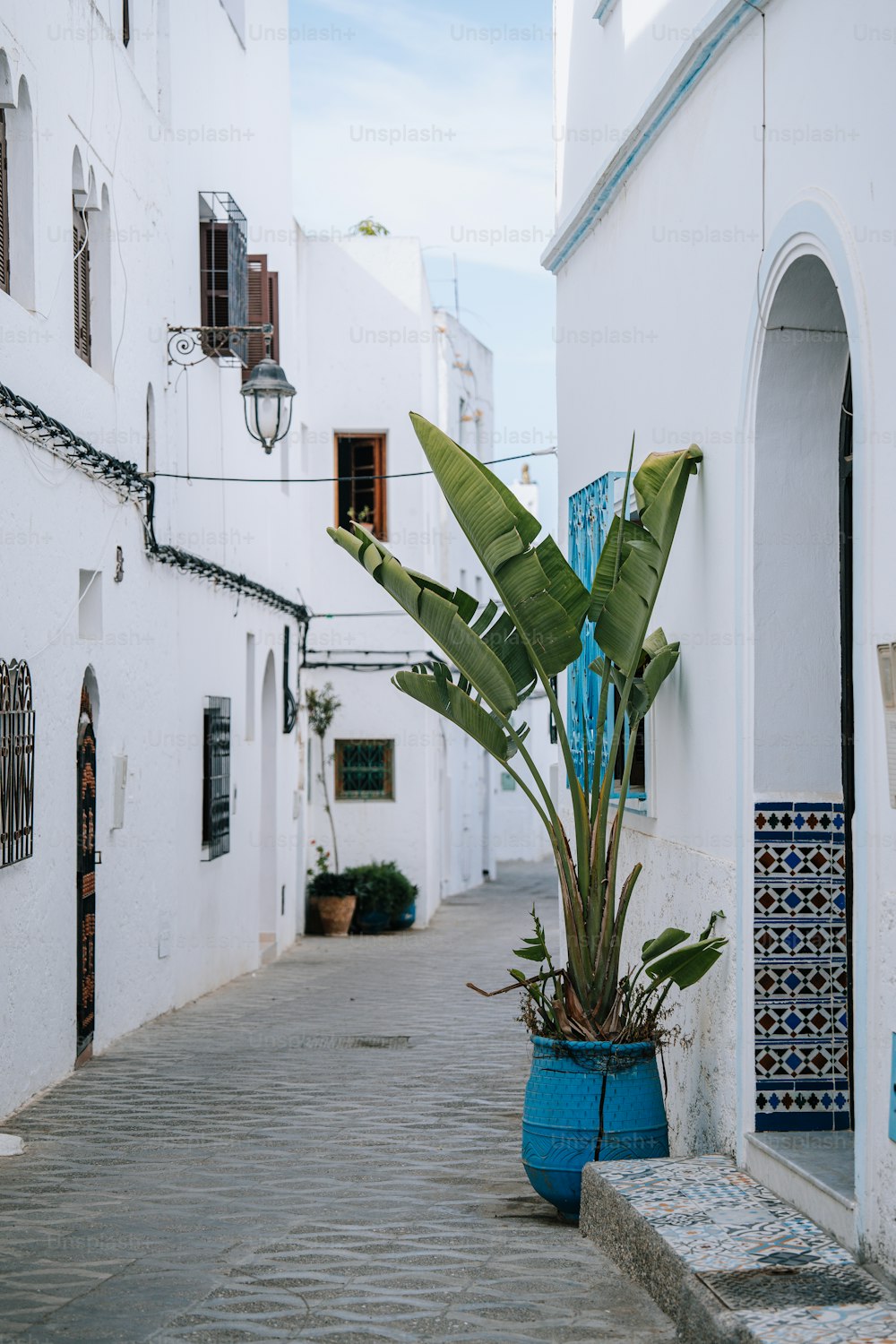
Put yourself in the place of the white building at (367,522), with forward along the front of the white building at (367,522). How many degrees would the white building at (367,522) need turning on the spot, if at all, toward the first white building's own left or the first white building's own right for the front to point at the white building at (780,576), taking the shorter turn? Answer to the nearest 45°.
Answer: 0° — it already faces it

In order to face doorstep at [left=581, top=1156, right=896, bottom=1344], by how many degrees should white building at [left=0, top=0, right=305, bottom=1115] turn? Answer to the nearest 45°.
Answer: approximately 90° to its right

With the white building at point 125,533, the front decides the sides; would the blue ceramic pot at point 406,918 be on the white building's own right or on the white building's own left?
on the white building's own left

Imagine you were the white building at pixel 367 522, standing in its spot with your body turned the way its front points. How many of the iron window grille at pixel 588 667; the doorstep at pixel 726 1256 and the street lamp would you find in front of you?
3

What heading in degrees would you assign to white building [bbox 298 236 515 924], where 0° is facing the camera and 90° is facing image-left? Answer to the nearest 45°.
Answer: approximately 0°

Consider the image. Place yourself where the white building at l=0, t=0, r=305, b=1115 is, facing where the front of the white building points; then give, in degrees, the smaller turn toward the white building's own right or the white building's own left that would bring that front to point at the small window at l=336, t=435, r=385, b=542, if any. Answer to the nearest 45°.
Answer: approximately 90° to the white building's own left

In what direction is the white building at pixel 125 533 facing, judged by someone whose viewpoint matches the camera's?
facing to the right of the viewer

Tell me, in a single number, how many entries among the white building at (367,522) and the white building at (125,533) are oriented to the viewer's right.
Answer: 1

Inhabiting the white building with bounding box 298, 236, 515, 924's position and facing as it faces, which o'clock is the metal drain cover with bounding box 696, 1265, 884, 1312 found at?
The metal drain cover is roughly at 12 o'clock from the white building.

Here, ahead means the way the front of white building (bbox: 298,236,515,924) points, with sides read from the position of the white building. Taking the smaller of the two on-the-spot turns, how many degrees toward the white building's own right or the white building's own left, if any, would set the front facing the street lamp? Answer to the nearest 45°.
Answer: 0° — it already faces it

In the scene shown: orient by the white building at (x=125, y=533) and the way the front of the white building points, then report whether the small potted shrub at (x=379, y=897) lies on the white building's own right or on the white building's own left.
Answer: on the white building's own left

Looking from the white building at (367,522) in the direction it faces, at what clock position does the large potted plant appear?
The large potted plant is roughly at 12 o'clock from the white building.

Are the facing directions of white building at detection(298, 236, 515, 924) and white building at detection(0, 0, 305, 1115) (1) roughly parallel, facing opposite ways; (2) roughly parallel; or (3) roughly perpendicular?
roughly perpendicular
